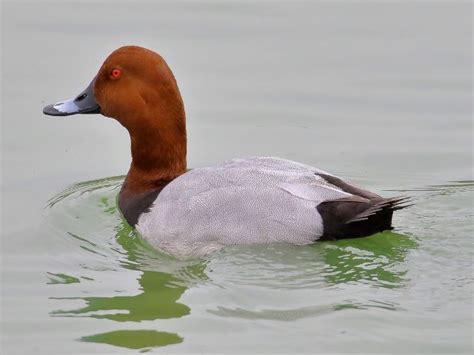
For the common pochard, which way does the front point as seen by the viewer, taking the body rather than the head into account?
to the viewer's left
